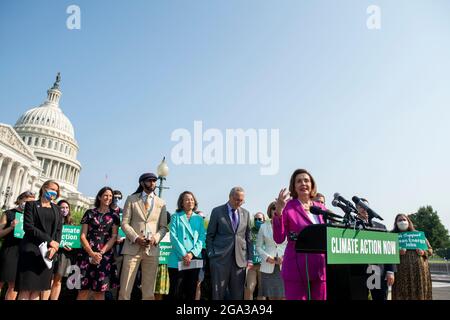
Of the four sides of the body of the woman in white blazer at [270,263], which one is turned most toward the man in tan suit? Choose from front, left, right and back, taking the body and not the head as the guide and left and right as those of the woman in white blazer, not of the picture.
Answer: right

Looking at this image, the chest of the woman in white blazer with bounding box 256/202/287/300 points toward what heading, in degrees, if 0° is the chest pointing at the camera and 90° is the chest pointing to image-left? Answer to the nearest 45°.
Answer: approximately 315°

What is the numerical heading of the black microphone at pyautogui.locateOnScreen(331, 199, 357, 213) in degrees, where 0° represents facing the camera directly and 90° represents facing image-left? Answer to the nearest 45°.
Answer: approximately 90°

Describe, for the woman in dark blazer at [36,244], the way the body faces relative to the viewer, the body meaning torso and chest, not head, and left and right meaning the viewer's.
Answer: facing the viewer and to the right of the viewer

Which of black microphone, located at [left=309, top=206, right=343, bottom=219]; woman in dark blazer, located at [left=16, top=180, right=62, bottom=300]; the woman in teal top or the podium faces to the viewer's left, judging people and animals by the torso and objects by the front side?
the black microphone

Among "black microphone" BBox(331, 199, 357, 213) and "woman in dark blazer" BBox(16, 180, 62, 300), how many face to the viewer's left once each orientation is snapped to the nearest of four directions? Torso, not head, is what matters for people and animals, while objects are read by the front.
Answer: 1

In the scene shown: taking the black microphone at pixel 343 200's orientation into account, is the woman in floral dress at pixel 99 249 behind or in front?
in front

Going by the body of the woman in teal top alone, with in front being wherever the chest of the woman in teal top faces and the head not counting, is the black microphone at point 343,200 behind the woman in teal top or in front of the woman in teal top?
in front

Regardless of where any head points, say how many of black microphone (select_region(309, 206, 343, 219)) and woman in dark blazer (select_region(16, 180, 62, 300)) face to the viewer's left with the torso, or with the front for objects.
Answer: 1

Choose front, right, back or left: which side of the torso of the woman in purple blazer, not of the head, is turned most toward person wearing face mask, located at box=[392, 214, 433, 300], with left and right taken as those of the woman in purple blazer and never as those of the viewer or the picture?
left

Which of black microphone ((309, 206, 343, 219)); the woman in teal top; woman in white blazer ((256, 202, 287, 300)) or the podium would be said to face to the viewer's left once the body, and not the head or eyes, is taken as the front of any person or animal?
the black microphone

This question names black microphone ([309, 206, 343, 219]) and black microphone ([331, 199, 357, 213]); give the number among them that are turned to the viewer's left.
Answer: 2

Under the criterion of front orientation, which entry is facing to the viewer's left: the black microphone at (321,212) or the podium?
the black microphone

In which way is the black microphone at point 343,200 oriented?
to the viewer's left
